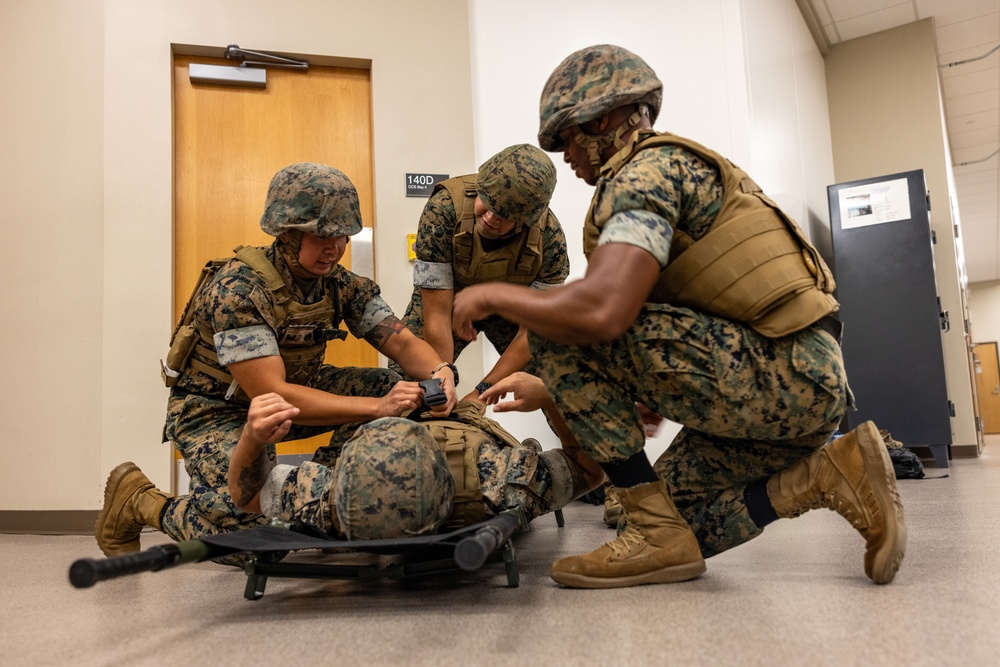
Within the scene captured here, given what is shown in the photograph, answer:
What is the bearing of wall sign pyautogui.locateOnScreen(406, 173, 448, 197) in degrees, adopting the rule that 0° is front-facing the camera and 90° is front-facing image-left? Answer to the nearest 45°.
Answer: approximately 0°

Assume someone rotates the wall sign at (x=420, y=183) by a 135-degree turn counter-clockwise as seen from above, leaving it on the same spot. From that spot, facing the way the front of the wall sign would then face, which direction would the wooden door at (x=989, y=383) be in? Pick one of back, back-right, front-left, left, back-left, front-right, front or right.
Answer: front

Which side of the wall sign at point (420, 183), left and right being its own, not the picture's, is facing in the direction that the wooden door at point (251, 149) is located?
right

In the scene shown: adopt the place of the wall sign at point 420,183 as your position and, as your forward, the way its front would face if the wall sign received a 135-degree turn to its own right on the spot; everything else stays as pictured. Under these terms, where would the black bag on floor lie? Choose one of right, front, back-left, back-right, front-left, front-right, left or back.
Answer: back-right
